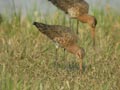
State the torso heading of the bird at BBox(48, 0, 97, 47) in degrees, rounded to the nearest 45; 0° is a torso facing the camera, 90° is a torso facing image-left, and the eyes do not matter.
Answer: approximately 270°

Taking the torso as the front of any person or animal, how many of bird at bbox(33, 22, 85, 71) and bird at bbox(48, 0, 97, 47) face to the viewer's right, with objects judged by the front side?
2

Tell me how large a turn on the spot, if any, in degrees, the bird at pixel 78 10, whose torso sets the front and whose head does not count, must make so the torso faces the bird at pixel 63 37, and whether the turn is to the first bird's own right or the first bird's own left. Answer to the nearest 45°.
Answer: approximately 90° to the first bird's own right

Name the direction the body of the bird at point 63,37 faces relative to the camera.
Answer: to the viewer's right

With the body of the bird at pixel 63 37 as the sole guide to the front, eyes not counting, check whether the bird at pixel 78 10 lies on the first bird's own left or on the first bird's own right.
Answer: on the first bird's own left
